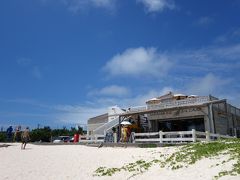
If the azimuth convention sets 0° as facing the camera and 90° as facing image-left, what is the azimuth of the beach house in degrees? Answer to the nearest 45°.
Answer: approximately 45°

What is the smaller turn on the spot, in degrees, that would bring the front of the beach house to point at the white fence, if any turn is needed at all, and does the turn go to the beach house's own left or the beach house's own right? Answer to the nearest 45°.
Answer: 0° — it already faces it

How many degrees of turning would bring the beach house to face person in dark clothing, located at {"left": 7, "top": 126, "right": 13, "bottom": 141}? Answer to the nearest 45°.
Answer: approximately 45° to its right

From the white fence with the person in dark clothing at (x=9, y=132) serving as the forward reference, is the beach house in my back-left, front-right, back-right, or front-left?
back-right
